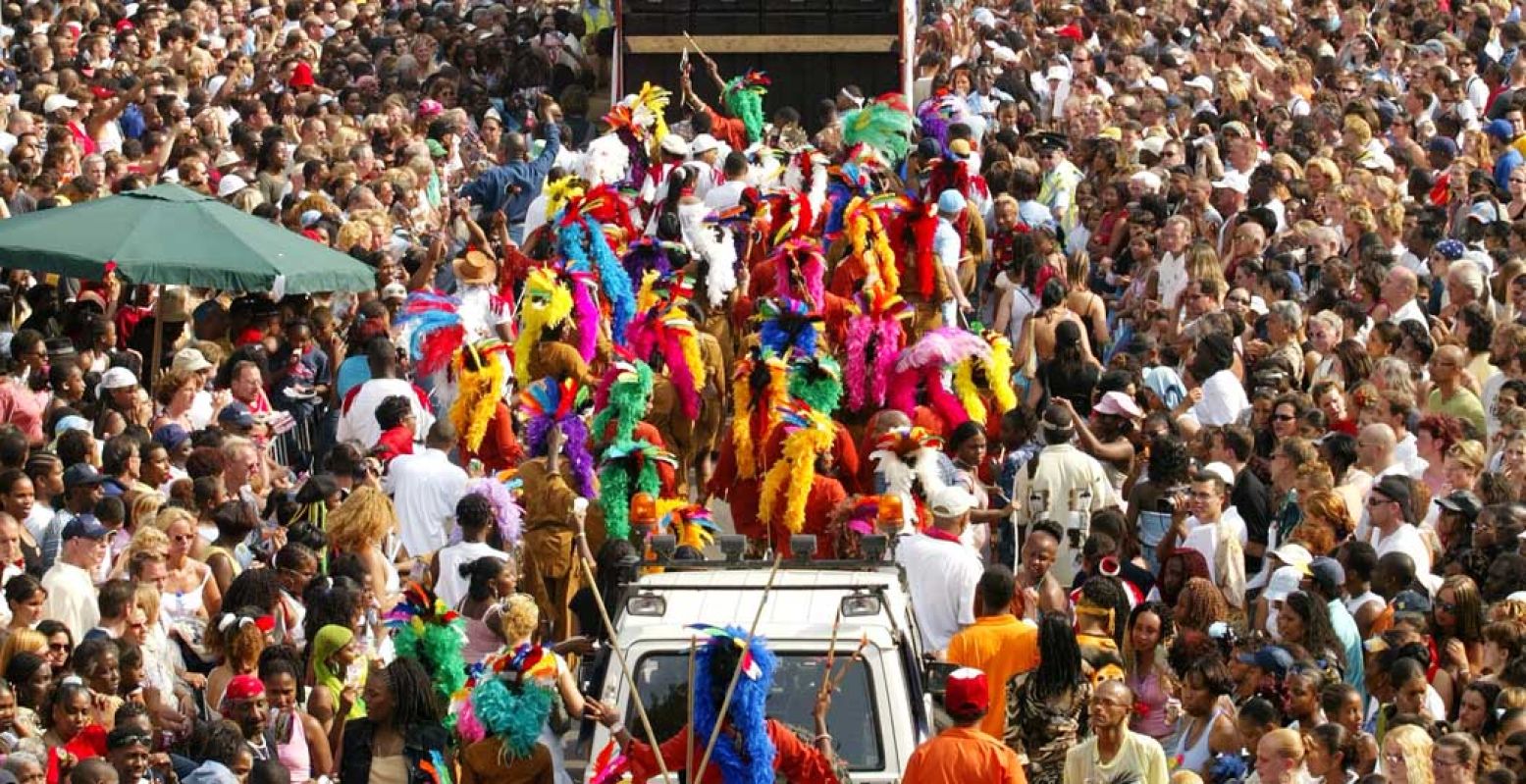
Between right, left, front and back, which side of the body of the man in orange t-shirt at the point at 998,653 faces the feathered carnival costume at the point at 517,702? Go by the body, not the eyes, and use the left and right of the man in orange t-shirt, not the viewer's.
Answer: left

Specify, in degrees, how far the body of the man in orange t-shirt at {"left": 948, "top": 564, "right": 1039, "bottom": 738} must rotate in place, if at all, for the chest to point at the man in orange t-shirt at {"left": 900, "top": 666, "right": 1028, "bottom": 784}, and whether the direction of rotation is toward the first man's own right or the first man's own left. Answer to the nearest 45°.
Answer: approximately 180°

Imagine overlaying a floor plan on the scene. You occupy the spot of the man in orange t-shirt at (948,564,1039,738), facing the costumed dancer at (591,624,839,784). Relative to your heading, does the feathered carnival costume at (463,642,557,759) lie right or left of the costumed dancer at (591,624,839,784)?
right

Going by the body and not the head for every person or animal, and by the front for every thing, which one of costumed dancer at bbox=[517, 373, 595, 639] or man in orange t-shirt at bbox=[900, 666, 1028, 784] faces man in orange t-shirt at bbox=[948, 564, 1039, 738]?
man in orange t-shirt at bbox=[900, 666, 1028, 784]

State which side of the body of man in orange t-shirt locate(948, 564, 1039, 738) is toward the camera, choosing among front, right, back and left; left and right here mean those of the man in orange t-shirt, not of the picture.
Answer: back

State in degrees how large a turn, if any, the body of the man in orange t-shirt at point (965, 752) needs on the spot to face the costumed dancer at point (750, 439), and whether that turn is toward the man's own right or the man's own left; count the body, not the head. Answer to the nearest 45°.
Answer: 0° — they already face them

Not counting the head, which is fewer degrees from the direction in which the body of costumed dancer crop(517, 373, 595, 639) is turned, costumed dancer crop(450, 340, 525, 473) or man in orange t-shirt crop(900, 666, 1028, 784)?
the costumed dancer

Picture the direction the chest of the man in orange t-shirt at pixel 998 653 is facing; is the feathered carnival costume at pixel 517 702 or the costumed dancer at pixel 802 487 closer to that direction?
the costumed dancer

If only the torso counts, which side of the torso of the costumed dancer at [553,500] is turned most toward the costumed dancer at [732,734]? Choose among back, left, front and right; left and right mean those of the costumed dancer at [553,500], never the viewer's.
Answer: back

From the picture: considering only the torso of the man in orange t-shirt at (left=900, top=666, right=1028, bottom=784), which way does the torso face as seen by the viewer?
away from the camera

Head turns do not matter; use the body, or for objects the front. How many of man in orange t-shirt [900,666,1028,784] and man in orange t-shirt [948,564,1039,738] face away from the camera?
2

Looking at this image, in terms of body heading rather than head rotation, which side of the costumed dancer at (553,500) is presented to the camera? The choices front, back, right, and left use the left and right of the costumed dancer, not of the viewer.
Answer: back
